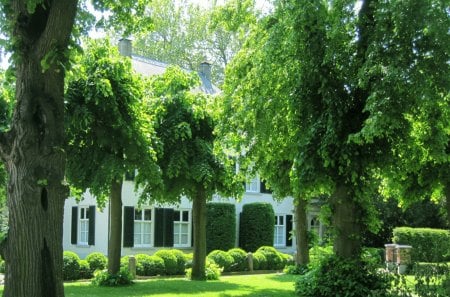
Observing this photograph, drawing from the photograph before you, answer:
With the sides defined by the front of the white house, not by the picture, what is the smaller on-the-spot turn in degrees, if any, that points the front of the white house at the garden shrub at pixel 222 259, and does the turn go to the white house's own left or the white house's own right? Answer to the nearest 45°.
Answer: approximately 45° to the white house's own left

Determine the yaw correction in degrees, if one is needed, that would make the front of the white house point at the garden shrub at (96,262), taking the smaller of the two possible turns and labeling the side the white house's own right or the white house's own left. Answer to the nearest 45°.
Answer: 0° — it already faces it

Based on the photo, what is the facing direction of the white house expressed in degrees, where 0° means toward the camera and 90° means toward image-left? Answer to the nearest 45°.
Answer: approximately 0°

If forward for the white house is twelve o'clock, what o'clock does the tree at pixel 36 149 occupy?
The tree is roughly at 12 o'clock from the white house.

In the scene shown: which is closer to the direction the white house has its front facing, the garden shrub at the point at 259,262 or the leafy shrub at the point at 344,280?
the leafy shrub

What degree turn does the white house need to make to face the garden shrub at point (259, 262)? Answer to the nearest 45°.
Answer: approximately 45° to its left
